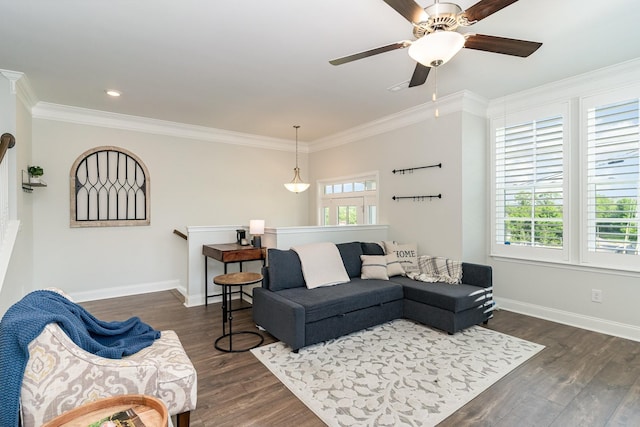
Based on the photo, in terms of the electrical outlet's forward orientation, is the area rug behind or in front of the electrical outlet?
in front

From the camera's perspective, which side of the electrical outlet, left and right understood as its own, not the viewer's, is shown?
front

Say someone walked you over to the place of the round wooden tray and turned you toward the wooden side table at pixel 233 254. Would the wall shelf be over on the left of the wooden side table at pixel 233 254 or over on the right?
left

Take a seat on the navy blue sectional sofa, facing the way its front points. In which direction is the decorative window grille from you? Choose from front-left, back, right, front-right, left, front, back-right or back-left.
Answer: back-right

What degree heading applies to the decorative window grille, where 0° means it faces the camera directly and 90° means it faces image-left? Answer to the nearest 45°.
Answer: approximately 0°

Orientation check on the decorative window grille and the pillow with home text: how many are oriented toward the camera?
2

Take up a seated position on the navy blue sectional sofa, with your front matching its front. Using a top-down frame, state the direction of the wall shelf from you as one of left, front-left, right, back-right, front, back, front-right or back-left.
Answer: back-right

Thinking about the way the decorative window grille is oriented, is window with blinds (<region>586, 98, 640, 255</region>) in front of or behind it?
in front

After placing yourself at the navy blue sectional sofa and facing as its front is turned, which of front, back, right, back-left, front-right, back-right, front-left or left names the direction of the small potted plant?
back-right

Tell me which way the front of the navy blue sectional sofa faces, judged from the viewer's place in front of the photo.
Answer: facing the viewer and to the right of the viewer

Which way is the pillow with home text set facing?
toward the camera

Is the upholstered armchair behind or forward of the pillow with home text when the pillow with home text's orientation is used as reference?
forward

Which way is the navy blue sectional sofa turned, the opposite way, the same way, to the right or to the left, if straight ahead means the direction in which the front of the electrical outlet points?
to the left

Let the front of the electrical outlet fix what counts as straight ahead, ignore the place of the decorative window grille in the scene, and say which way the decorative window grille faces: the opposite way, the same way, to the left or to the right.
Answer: to the left

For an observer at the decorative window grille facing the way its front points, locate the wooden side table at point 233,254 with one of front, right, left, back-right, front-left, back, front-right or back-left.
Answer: front-left
